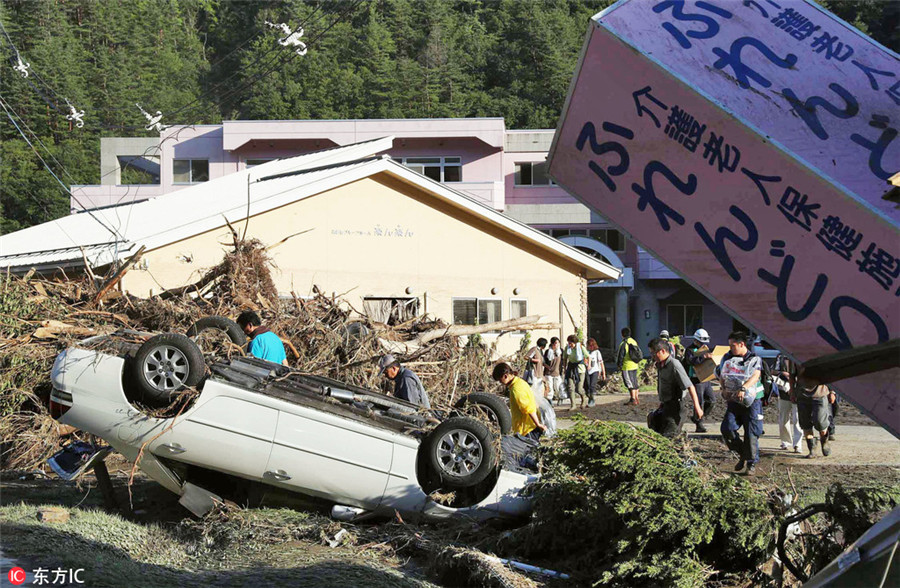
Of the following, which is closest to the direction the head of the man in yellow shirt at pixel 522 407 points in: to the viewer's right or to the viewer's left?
to the viewer's left

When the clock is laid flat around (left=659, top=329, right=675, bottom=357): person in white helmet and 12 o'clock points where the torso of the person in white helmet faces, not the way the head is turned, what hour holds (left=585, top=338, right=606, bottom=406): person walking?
The person walking is roughly at 2 o'clock from the person in white helmet.

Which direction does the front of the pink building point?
toward the camera

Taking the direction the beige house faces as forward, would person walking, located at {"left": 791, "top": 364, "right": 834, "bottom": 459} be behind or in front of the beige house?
in front

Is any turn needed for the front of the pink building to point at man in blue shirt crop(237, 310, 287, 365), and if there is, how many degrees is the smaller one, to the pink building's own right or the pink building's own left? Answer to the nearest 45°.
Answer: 0° — it already faces them

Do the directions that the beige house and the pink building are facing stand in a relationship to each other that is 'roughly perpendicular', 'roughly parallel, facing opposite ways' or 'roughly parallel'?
roughly parallel

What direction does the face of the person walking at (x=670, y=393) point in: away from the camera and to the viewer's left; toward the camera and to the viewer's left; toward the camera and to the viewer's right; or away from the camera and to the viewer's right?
toward the camera and to the viewer's left

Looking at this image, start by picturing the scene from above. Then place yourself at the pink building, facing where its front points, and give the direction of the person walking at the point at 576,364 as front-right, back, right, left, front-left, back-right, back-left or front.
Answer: front

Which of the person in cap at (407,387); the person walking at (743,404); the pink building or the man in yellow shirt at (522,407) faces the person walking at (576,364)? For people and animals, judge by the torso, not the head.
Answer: the pink building

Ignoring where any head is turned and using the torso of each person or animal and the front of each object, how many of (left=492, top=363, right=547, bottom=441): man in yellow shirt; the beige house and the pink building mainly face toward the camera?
2

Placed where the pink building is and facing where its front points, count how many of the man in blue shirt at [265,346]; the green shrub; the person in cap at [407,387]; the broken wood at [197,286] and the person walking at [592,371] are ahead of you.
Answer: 5
